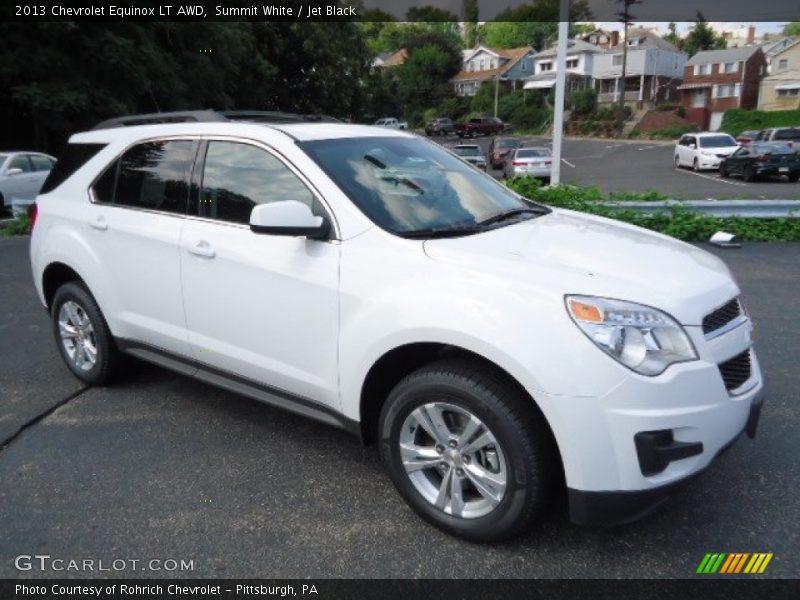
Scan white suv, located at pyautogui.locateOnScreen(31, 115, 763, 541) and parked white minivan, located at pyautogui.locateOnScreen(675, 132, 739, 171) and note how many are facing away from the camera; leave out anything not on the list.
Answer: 0

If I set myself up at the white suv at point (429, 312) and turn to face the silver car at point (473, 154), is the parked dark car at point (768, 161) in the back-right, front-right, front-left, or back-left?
front-right

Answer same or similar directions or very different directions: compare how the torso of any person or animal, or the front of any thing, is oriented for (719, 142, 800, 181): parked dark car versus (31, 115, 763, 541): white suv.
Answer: very different directions

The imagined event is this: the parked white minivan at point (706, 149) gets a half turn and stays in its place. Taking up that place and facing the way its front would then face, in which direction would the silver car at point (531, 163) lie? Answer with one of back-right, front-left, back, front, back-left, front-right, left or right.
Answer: left

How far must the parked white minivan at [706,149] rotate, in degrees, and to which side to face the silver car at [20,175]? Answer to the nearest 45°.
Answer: approximately 90° to its right

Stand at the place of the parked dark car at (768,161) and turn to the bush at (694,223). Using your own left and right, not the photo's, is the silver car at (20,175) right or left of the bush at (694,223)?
right

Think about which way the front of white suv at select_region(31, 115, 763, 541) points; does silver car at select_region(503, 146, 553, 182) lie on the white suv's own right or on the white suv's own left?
on the white suv's own left

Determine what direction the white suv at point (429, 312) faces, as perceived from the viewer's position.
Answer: facing the viewer and to the right of the viewer

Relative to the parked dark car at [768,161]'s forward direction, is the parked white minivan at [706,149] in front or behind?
in front

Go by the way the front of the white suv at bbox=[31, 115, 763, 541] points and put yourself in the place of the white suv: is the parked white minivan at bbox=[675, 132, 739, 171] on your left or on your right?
on your left
